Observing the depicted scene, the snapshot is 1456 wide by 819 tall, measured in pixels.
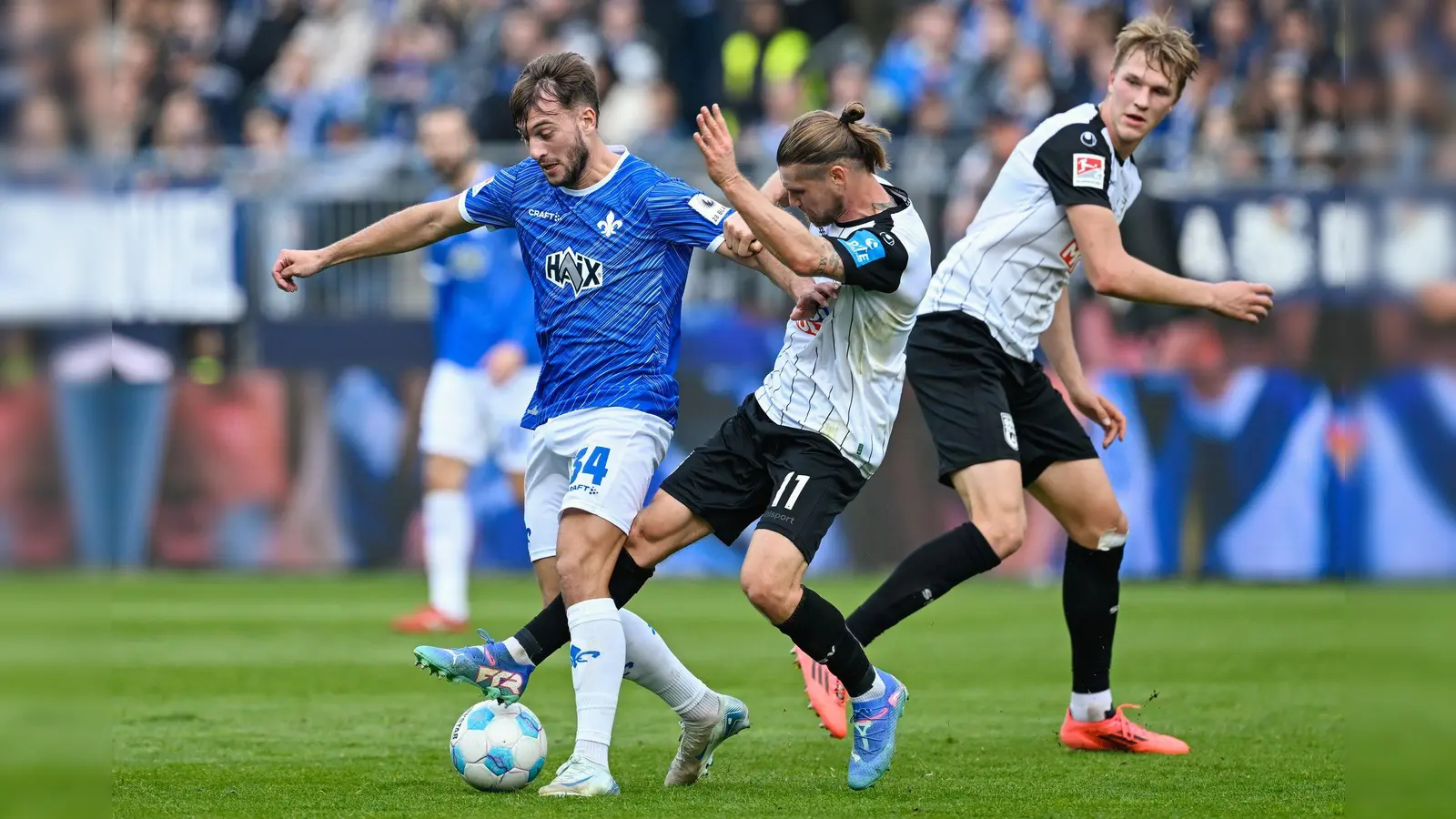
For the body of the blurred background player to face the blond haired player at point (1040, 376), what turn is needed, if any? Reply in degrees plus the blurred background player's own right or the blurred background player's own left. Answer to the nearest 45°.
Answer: approximately 90° to the blurred background player's own left

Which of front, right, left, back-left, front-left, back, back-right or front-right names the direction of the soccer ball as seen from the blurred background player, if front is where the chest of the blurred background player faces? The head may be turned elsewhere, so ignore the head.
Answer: front-left

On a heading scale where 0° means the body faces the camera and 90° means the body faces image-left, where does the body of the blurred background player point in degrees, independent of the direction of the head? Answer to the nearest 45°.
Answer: approximately 45°
